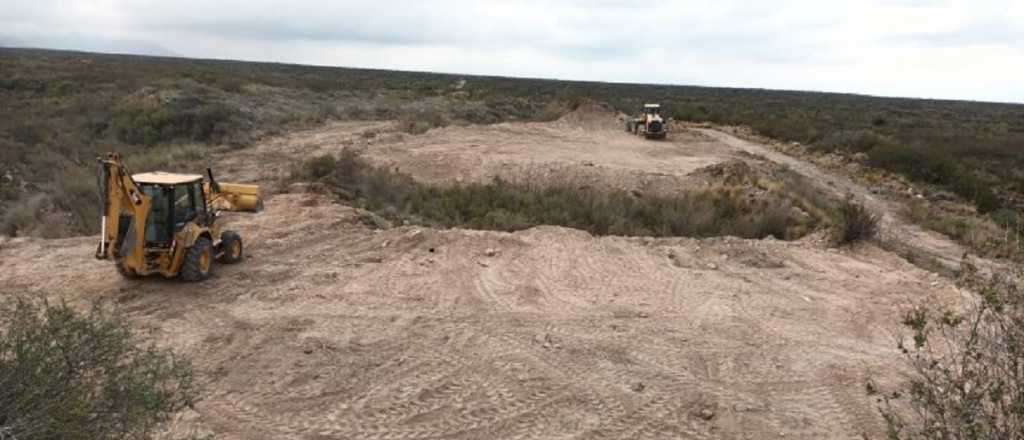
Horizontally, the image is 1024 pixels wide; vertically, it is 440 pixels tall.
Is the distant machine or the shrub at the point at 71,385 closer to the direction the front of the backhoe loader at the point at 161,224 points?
the distant machine

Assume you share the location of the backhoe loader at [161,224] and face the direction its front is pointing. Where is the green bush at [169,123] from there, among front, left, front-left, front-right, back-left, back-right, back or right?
front-left

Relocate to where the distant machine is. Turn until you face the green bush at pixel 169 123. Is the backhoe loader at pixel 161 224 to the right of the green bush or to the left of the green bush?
left

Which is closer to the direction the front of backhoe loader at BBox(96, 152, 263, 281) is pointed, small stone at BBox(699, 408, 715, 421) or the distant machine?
the distant machine

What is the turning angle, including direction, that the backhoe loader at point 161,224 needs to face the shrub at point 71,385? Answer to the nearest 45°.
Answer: approximately 135° to its right

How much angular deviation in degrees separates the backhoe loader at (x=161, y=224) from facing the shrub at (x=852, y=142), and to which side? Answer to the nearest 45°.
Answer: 0° — it already faces it

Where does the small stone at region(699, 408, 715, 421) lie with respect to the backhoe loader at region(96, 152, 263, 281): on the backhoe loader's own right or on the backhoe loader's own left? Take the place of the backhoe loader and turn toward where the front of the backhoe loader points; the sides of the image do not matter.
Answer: on the backhoe loader's own right

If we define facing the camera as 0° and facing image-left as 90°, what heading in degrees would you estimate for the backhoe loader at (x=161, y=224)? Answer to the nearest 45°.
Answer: approximately 225°

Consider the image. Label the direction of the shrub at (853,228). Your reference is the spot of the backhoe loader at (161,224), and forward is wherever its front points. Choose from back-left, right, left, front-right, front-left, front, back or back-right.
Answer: front-right
